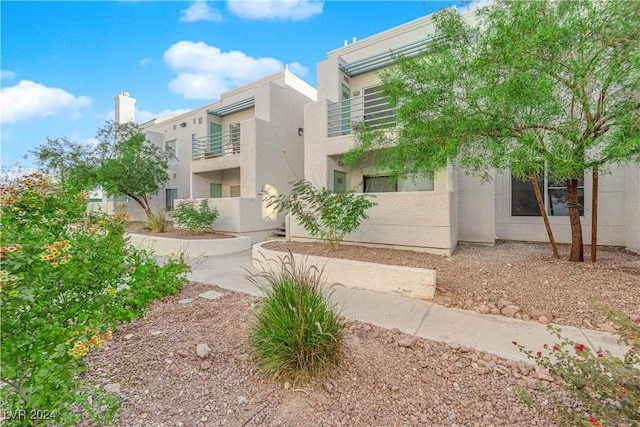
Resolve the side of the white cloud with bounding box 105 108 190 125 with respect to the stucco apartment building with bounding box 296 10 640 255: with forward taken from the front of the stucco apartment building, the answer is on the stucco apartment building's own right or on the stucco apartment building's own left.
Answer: on the stucco apartment building's own right

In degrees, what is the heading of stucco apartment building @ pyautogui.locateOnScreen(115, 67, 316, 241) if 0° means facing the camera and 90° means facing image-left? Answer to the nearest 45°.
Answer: approximately 45°

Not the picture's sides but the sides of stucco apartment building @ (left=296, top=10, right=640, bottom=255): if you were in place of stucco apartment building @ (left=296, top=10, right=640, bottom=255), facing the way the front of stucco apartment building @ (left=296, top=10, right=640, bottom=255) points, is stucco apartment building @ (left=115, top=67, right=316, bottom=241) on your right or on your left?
on your right

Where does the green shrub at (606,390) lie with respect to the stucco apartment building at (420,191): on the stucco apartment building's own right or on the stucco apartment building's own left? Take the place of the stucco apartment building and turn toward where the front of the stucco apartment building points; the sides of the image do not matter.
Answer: on the stucco apartment building's own left

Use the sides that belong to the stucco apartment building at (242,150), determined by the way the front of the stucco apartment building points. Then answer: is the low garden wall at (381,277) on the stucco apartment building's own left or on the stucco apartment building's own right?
on the stucco apartment building's own left

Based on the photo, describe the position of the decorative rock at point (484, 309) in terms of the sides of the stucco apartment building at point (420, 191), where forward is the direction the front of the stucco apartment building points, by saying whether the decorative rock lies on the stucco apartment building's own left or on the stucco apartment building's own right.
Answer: on the stucco apartment building's own left

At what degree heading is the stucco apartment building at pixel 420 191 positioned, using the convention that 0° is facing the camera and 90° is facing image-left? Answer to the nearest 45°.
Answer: approximately 45°

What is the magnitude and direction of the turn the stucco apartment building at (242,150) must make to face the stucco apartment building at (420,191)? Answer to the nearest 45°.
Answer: approximately 90° to its left
